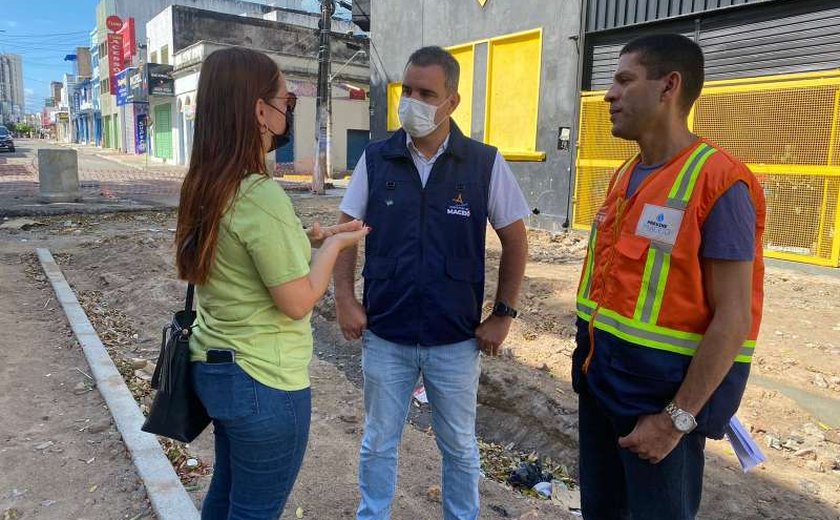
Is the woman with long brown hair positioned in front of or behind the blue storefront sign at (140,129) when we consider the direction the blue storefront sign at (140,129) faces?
in front

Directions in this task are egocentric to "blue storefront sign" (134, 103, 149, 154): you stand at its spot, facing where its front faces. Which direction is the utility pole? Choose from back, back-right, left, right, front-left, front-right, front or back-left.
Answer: front

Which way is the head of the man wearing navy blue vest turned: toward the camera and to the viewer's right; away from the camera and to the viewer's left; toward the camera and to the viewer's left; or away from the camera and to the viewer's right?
toward the camera and to the viewer's left

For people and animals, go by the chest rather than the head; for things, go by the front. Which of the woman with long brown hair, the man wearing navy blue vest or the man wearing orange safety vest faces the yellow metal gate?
the woman with long brown hair

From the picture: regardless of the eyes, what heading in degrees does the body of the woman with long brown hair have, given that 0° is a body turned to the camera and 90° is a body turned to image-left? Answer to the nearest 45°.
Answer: approximately 225°

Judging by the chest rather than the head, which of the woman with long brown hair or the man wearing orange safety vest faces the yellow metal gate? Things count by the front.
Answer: the woman with long brown hair

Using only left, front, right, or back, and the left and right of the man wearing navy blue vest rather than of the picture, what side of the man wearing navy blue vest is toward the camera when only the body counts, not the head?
front

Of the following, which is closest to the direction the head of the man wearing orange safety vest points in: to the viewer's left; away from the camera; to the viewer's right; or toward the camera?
to the viewer's left

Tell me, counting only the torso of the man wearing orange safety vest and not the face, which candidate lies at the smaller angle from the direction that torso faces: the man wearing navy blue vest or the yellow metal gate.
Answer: the man wearing navy blue vest

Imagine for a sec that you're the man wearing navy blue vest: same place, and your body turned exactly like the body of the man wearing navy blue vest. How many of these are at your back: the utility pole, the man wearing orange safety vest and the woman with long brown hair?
1

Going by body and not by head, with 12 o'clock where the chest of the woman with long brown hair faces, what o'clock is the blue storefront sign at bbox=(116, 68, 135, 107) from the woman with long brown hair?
The blue storefront sign is roughly at 10 o'clock from the woman with long brown hair.
